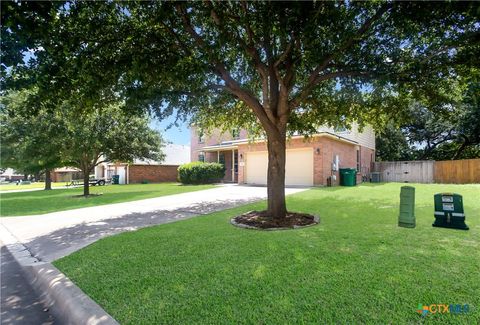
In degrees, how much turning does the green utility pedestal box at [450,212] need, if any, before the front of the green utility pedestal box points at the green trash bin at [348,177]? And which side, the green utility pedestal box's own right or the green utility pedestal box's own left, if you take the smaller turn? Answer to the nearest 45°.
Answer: approximately 135° to the green utility pedestal box's own right

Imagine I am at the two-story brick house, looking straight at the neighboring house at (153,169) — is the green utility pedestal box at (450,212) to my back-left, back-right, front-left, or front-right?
back-left

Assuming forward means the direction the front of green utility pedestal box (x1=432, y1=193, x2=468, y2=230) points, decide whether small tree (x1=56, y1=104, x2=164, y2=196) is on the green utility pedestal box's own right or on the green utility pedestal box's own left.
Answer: on the green utility pedestal box's own right

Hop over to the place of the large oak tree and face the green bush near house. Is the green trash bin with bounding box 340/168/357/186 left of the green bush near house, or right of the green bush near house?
right

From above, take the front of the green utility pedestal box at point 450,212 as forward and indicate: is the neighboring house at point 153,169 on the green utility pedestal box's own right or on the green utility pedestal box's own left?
on the green utility pedestal box's own right

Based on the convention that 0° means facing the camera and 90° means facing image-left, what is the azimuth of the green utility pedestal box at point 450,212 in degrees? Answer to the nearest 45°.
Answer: approximately 0°

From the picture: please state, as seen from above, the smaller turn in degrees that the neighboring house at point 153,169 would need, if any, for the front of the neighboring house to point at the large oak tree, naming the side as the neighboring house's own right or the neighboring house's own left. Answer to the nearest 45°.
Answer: approximately 45° to the neighboring house's own left

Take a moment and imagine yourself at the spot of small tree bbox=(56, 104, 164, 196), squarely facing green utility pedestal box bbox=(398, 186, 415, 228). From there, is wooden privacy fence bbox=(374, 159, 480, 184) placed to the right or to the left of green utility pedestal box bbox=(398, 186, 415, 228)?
left

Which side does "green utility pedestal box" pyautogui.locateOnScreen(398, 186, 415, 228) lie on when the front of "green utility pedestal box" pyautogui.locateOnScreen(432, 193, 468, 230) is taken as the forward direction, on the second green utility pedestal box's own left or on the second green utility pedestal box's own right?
on the second green utility pedestal box's own right
